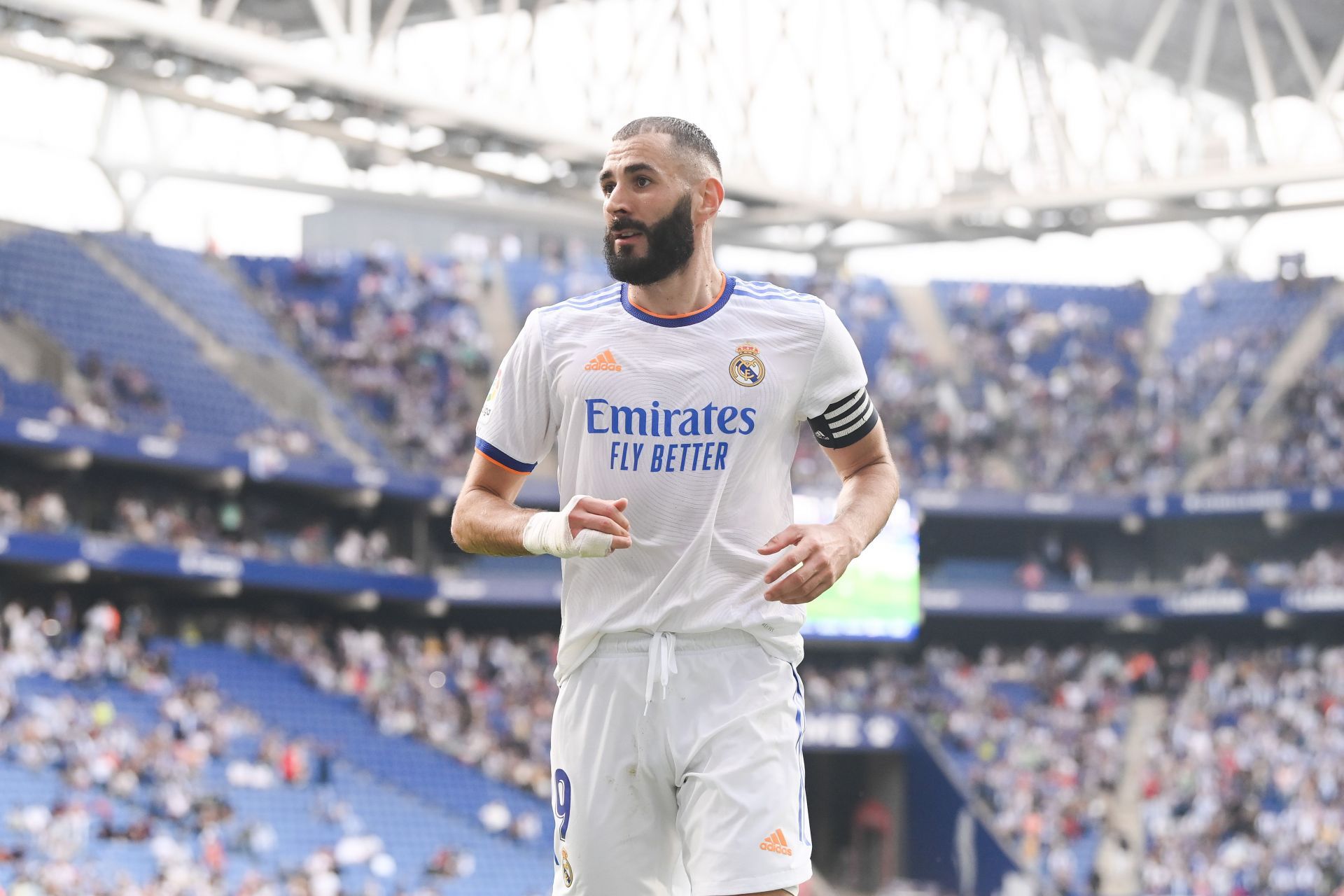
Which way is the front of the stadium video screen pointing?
toward the camera

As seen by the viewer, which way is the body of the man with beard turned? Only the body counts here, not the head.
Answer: toward the camera

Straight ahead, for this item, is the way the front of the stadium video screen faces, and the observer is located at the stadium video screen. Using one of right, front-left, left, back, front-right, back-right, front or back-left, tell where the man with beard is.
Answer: front

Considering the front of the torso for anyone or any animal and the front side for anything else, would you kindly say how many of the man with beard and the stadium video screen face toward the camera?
2

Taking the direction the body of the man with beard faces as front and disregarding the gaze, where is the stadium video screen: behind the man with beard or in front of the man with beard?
behind

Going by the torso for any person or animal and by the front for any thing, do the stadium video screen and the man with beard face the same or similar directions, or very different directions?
same or similar directions
